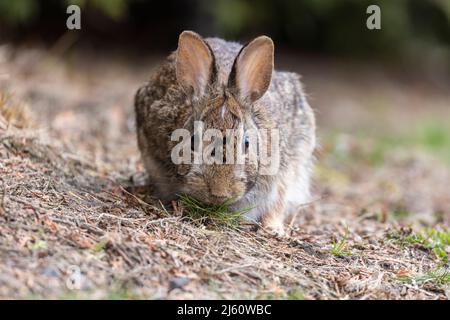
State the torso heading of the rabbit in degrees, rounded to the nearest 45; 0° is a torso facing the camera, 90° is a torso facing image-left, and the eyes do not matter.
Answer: approximately 0°
